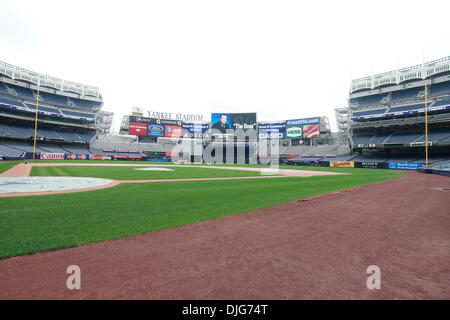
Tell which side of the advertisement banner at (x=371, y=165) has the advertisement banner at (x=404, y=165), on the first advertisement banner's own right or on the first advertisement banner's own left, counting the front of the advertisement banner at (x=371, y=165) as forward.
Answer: on the first advertisement banner's own left

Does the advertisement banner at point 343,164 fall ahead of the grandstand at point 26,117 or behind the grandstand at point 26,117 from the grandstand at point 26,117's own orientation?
ahead

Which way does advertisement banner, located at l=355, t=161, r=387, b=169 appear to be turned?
toward the camera

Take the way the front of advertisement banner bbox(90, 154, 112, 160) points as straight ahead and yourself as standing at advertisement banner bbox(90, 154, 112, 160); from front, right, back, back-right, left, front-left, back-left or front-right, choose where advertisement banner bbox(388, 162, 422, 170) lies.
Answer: front-left

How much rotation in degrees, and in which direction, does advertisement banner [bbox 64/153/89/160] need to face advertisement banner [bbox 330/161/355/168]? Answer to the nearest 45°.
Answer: approximately 45° to its left

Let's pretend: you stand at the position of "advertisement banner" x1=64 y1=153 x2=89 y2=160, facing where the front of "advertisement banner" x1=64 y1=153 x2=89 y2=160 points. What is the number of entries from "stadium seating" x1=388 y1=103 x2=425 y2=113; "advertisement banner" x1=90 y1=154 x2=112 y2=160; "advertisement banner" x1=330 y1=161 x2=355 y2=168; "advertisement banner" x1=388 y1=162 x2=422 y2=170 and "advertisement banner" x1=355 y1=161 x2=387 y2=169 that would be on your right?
0

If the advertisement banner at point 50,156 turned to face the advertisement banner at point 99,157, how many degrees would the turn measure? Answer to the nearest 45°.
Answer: approximately 90° to its left

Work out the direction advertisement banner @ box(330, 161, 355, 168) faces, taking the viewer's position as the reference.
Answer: facing the viewer

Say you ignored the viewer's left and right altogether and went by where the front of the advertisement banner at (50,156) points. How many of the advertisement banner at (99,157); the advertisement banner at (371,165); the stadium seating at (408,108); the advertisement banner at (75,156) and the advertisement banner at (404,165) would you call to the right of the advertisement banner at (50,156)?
0

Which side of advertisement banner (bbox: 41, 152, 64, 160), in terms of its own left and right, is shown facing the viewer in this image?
front

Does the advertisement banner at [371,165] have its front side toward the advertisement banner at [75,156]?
no

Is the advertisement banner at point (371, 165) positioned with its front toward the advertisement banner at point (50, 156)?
no

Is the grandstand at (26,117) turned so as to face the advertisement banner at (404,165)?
yes

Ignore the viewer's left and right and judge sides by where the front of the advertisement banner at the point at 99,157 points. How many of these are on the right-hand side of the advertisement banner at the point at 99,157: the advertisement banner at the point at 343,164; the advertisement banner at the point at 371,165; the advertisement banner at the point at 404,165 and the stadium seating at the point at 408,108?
0

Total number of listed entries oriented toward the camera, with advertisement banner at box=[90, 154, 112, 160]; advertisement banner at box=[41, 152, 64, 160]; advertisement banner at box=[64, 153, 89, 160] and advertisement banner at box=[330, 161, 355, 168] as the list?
4
